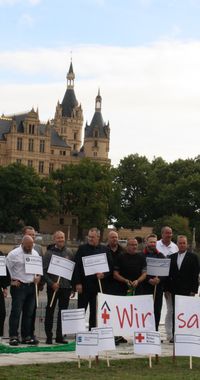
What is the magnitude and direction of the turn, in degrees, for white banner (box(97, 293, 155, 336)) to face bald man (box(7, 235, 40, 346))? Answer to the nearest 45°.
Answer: approximately 135° to its right

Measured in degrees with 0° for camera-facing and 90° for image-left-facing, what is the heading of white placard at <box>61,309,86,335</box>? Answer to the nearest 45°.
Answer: approximately 0°

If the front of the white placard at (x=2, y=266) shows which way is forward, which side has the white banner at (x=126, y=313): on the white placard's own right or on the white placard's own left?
on the white placard's own left

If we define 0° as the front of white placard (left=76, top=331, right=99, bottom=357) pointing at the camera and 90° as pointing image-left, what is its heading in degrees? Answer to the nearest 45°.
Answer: approximately 0°

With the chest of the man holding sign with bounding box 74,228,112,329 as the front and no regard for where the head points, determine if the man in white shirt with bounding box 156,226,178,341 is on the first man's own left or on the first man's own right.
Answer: on the first man's own left

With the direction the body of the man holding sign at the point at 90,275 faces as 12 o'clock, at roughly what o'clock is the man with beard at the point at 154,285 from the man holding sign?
The man with beard is roughly at 8 o'clock from the man holding sign.

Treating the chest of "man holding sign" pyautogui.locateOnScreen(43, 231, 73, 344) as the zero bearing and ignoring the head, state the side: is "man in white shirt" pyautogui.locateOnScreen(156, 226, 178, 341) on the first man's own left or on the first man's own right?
on the first man's own left

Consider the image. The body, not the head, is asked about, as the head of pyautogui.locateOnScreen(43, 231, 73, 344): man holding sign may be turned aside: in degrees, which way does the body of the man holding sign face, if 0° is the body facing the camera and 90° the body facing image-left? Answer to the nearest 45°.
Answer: approximately 315°

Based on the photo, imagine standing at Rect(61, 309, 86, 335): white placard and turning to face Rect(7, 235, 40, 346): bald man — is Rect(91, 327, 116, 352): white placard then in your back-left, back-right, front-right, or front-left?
back-right

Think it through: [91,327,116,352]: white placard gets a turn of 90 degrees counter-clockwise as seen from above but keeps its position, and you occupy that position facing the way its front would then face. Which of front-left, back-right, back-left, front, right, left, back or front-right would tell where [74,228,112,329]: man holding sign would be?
left
